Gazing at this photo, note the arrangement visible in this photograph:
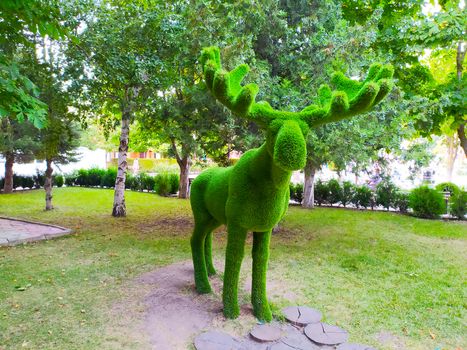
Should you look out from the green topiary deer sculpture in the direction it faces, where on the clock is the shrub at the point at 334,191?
The shrub is roughly at 8 o'clock from the green topiary deer sculpture.

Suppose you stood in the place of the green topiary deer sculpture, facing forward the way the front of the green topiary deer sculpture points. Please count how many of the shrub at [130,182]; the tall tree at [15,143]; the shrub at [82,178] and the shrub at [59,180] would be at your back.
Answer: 4

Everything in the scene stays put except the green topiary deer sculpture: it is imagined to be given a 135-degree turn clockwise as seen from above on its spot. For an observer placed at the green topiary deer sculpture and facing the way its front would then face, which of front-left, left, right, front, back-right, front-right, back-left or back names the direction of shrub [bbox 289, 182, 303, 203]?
right

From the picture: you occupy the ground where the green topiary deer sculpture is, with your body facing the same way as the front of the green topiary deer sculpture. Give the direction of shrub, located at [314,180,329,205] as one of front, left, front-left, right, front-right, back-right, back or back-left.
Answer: back-left

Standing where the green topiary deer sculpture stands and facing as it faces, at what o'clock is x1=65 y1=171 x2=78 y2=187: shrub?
The shrub is roughly at 6 o'clock from the green topiary deer sculpture.

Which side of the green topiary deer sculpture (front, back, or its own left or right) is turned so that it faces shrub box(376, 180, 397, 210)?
left

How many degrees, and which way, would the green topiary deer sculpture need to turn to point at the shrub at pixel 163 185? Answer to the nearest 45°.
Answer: approximately 180°

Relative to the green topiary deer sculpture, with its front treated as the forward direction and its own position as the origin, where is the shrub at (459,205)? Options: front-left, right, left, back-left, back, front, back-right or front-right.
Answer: left

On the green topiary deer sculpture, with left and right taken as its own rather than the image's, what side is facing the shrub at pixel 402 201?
left

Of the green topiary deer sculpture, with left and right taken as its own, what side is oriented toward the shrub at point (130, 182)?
back

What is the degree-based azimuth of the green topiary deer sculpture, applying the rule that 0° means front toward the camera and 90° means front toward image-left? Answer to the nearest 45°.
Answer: approximately 315°

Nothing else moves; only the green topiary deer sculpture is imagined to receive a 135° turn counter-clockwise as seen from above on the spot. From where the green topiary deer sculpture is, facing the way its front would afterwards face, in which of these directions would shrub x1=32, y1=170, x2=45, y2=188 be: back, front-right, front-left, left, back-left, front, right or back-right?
front-left

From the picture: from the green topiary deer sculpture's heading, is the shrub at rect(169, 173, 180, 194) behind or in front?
behind

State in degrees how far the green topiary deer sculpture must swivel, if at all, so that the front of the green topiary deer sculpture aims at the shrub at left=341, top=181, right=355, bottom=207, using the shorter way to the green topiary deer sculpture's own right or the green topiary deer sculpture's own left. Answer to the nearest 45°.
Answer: approximately 135° to the green topiary deer sculpture's own left
